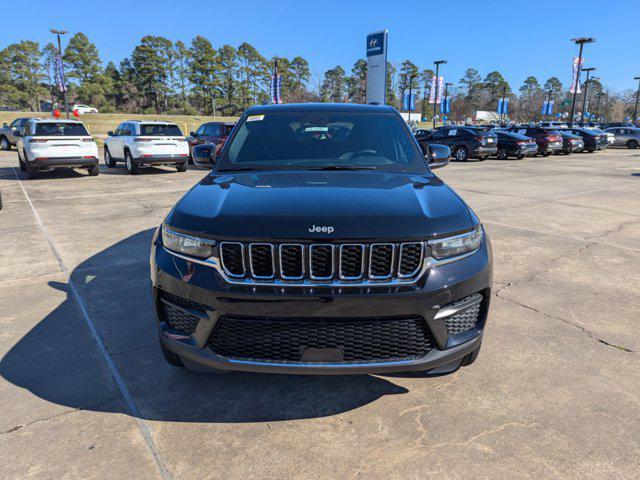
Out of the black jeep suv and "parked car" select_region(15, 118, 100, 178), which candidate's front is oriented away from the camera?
the parked car

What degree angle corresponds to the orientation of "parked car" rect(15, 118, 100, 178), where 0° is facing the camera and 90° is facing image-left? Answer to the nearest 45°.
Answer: approximately 180°

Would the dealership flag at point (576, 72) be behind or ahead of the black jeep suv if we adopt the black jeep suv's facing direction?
behind

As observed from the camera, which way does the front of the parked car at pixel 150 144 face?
facing away from the viewer and to the left of the viewer

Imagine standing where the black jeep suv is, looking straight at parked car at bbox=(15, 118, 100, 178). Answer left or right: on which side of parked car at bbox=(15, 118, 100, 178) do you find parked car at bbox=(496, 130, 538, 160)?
right

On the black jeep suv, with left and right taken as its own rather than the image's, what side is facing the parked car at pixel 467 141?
back
